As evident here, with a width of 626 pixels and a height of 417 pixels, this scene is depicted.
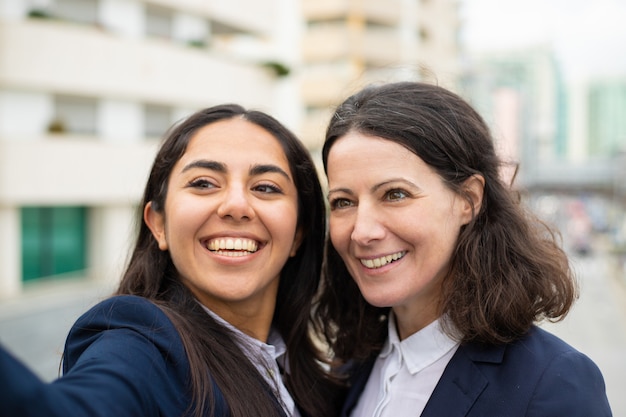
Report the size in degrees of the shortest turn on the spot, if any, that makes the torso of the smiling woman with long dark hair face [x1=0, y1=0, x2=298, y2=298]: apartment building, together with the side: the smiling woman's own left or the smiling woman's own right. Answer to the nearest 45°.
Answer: approximately 135° to the smiling woman's own left

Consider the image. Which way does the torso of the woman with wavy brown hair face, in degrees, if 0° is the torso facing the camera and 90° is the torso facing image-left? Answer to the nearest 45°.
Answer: approximately 45°

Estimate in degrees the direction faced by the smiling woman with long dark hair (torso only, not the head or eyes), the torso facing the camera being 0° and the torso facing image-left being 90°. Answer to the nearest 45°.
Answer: approximately 315°

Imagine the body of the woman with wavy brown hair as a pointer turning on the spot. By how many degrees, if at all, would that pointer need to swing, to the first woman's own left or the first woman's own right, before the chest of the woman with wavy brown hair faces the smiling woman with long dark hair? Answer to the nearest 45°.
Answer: approximately 45° to the first woman's own right

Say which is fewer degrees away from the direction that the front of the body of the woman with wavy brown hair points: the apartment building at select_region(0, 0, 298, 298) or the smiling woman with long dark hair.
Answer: the smiling woman with long dark hair

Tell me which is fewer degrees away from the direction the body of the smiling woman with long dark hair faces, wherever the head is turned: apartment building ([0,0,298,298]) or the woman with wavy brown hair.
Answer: the woman with wavy brown hair

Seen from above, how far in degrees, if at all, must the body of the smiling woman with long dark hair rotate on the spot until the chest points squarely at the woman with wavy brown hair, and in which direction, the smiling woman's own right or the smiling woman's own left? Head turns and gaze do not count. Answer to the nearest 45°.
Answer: approximately 45° to the smiling woman's own left
